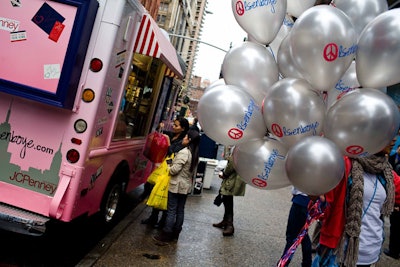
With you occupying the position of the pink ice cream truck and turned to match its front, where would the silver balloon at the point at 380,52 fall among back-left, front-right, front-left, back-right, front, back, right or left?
right

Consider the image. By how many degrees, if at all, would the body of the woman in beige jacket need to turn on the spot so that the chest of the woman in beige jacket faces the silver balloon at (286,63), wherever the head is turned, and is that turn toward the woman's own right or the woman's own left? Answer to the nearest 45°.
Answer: approximately 90° to the woman's own left

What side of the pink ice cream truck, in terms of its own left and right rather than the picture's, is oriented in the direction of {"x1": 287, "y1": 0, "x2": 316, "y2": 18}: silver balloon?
right

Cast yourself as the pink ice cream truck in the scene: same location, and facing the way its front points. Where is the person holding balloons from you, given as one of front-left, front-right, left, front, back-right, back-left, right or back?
right

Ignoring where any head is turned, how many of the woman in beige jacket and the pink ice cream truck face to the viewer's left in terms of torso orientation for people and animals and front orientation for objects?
1

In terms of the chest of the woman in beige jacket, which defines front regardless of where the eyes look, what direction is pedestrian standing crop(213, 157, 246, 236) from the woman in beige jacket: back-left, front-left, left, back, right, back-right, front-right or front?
back-right

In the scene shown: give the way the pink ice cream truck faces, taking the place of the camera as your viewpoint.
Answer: facing away from the viewer and to the right of the viewer

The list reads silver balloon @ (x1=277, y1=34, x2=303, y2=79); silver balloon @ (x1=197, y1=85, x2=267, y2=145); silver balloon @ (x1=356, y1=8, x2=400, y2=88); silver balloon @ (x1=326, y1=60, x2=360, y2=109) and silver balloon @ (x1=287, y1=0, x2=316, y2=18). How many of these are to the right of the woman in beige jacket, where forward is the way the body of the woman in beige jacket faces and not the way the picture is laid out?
0

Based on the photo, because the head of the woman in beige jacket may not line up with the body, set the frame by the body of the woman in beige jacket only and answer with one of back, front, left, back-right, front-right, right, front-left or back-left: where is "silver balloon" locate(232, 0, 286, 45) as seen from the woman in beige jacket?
left

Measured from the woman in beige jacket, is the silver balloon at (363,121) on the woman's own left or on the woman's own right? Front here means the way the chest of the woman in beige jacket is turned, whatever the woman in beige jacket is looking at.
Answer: on the woman's own left

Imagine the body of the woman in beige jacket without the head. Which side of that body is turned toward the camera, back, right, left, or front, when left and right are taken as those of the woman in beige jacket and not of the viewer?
left

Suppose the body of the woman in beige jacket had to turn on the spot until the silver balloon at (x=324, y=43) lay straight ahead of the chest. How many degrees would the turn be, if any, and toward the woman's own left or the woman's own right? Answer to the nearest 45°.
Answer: approximately 90° to the woman's own left

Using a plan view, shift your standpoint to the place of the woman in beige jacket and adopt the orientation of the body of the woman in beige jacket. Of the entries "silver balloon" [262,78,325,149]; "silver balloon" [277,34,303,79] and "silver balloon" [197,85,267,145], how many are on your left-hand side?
3

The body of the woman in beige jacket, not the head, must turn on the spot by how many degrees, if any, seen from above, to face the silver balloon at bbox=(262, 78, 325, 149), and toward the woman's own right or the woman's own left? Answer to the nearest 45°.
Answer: approximately 90° to the woman's own left

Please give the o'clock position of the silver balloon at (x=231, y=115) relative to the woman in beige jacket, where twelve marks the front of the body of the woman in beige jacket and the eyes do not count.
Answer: The silver balloon is roughly at 9 o'clock from the woman in beige jacket.

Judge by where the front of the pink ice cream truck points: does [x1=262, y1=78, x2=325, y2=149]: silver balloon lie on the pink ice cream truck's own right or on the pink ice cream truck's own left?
on the pink ice cream truck's own right

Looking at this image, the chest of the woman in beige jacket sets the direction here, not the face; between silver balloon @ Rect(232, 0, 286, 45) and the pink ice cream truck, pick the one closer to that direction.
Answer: the pink ice cream truck

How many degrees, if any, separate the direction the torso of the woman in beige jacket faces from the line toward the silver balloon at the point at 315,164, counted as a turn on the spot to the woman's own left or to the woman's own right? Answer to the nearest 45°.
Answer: approximately 90° to the woman's own left
